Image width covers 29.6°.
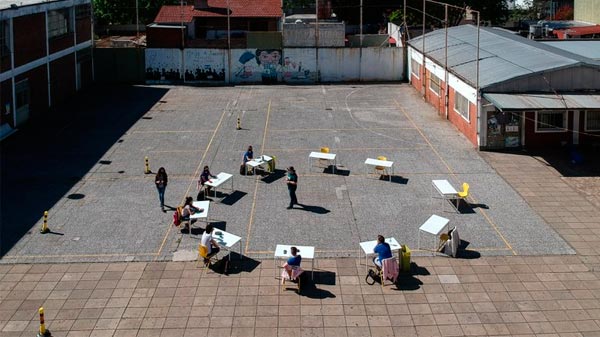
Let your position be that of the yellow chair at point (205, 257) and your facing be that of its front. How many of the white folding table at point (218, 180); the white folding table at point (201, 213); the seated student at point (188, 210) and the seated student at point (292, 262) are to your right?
1

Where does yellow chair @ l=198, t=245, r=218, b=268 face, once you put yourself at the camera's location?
facing away from the viewer and to the right of the viewer

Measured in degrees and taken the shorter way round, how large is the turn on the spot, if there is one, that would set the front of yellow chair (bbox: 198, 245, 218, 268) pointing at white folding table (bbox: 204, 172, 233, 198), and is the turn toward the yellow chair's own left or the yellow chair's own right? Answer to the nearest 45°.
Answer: approximately 45° to the yellow chair's own left

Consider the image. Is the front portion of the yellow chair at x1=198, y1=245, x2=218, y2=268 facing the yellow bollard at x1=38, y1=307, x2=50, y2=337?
no

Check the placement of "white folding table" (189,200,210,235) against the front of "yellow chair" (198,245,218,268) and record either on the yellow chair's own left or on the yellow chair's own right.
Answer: on the yellow chair's own left

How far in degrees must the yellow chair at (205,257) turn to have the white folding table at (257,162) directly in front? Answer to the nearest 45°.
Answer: approximately 45° to its left

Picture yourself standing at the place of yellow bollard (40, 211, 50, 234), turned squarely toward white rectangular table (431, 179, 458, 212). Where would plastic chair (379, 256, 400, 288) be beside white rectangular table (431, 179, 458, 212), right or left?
right

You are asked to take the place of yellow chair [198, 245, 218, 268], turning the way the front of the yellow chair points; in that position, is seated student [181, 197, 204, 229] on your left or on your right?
on your left

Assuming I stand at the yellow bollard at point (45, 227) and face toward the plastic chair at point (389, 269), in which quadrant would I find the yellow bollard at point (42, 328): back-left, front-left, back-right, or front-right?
front-right

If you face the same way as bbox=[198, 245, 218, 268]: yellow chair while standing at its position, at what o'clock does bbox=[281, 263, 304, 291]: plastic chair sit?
The plastic chair is roughly at 3 o'clock from the yellow chair.

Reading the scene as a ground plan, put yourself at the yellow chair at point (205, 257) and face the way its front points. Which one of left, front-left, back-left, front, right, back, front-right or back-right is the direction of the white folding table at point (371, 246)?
front-right

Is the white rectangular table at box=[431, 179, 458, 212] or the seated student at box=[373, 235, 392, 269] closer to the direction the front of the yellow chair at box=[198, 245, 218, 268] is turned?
the white rectangular table

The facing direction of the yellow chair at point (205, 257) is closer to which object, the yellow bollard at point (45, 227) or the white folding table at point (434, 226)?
the white folding table

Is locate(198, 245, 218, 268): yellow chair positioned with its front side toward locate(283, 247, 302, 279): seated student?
no
